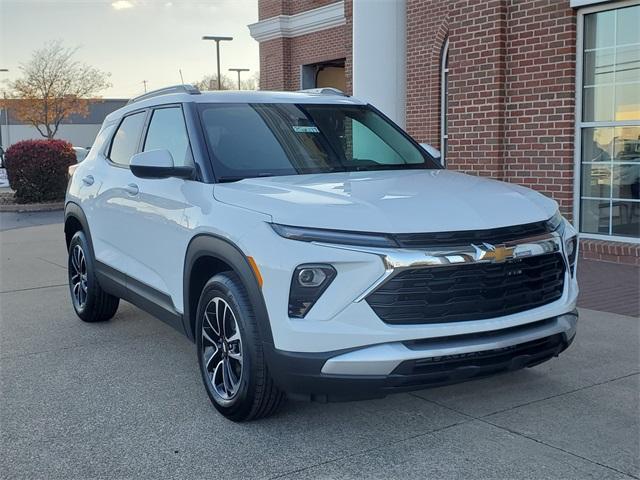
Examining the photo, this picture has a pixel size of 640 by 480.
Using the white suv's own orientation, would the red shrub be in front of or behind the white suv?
behind

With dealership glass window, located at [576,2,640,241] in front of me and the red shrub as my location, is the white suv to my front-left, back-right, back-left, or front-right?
front-right

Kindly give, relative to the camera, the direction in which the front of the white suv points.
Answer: facing the viewer and to the right of the viewer

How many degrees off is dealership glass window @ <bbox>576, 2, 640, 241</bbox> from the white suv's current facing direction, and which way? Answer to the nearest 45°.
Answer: approximately 90° to its left
